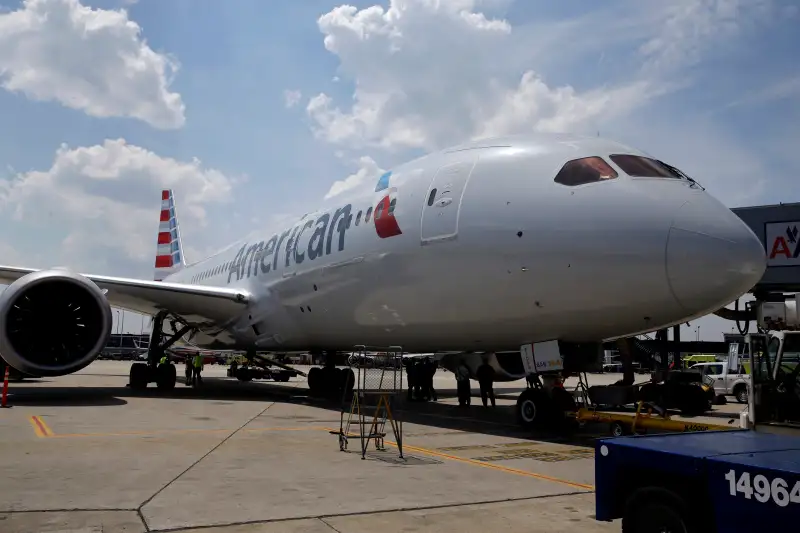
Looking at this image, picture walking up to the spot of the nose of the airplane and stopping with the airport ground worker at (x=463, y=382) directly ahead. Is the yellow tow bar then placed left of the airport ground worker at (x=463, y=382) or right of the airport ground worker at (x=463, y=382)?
left

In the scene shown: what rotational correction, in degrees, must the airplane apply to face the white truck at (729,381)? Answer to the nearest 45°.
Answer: approximately 90° to its left

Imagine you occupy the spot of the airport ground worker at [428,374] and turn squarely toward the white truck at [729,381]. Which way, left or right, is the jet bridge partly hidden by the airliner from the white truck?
right
